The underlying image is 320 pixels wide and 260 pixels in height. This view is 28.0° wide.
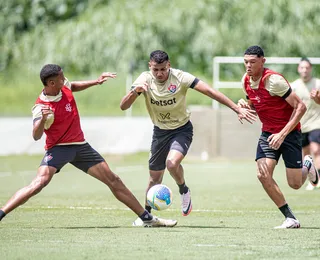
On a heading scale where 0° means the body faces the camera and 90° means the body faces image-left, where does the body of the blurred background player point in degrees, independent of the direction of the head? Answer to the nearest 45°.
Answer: approximately 0°

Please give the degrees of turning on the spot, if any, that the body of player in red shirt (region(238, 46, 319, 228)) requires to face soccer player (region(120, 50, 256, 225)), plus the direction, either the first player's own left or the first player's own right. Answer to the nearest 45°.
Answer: approximately 45° to the first player's own right

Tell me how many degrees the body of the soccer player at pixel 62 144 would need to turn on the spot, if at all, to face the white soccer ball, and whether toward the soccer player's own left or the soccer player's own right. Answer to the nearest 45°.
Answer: approximately 45° to the soccer player's own left

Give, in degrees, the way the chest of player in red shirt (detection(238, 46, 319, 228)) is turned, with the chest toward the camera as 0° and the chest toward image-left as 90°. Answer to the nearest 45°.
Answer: approximately 45°

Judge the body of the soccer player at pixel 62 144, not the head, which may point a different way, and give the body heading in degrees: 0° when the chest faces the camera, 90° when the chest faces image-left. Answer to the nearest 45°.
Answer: approximately 315°

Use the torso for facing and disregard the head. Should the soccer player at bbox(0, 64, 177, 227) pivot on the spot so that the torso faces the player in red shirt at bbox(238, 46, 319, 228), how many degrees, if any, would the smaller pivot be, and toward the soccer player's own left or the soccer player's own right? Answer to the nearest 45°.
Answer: approximately 45° to the soccer player's own left

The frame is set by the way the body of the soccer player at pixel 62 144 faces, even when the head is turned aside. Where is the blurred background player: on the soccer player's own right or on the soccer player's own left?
on the soccer player's own left

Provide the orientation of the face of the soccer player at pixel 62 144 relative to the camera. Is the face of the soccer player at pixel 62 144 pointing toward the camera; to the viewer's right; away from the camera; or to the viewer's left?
to the viewer's right

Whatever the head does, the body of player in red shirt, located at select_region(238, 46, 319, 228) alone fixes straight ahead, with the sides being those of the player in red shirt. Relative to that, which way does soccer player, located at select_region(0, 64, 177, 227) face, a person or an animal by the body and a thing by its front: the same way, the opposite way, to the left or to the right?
to the left

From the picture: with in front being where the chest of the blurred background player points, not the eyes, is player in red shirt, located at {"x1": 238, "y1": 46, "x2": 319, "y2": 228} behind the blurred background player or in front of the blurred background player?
in front

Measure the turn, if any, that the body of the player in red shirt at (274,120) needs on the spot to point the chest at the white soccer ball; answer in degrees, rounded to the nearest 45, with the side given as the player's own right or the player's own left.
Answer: approximately 45° to the player's own right

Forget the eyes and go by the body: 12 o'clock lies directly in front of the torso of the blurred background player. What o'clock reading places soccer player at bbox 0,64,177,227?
The soccer player is roughly at 1 o'clock from the blurred background player.
